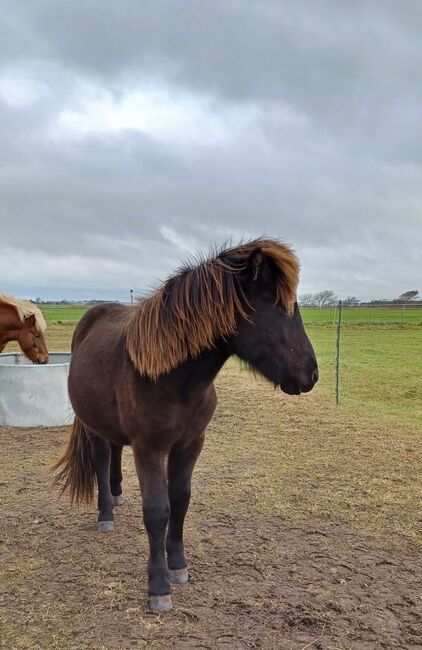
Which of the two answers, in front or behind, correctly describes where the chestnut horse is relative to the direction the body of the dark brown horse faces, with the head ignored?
behind

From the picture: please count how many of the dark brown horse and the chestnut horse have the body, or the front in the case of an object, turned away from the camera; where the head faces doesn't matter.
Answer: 0

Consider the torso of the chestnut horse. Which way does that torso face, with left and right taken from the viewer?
facing to the right of the viewer

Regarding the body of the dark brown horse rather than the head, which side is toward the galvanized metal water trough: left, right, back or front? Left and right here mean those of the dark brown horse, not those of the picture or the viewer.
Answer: back

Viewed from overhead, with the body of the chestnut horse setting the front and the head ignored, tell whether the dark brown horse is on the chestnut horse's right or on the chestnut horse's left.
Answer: on the chestnut horse's right

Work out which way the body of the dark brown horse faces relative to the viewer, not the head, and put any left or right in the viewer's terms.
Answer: facing the viewer and to the right of the viewer
